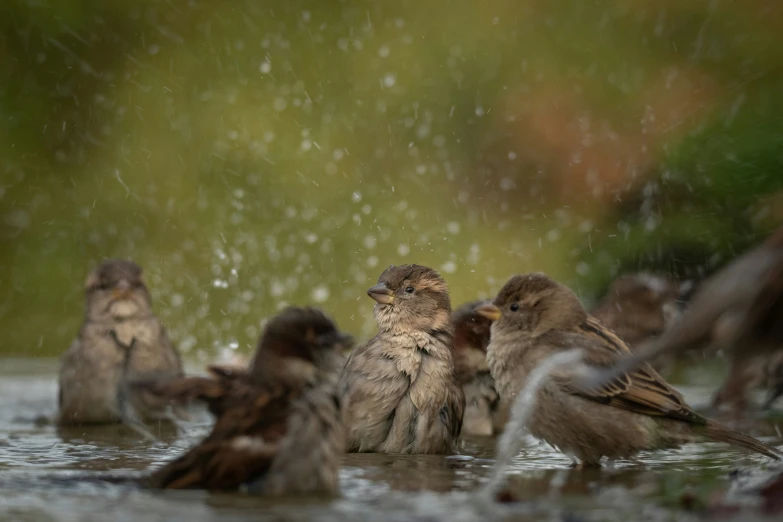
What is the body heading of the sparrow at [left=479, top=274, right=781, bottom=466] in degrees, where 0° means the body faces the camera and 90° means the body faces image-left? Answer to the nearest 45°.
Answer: approximately 90°

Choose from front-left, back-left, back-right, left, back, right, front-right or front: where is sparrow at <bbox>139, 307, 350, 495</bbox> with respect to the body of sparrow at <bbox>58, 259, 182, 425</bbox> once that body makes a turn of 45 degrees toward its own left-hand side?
front-right

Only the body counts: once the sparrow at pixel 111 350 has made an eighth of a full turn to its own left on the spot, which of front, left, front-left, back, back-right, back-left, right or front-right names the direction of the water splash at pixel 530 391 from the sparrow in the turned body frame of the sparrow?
front

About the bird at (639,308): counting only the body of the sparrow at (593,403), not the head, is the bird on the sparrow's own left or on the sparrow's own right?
on the sparrow's own right

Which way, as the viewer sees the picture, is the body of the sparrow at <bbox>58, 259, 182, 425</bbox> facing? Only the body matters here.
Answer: toward the camera

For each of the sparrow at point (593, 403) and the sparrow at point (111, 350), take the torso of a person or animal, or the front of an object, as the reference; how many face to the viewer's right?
0

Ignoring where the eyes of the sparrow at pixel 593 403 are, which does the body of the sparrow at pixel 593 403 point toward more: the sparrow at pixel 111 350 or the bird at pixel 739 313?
the sparrow
